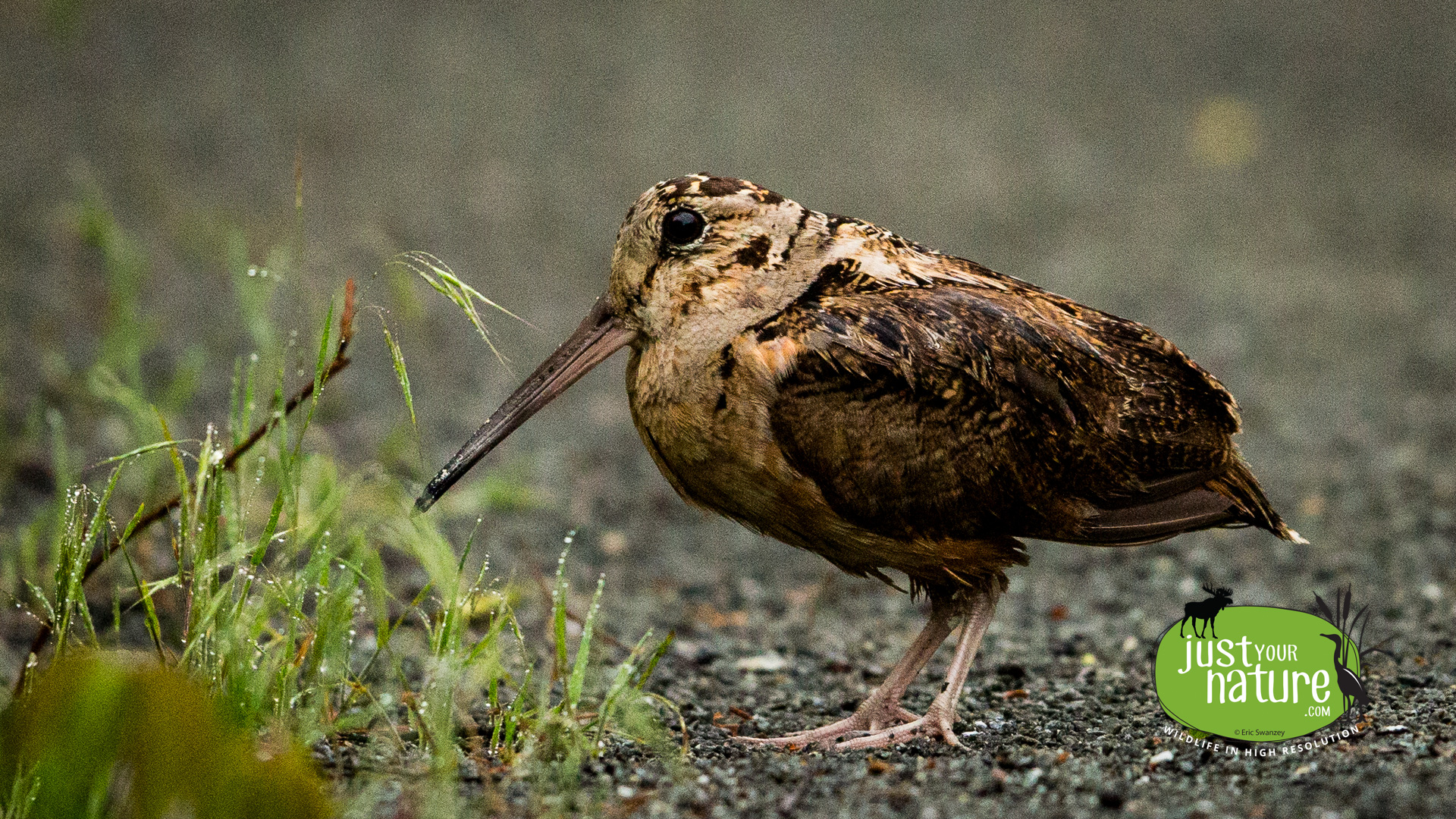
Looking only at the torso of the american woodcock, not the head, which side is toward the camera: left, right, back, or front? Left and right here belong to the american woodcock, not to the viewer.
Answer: left
